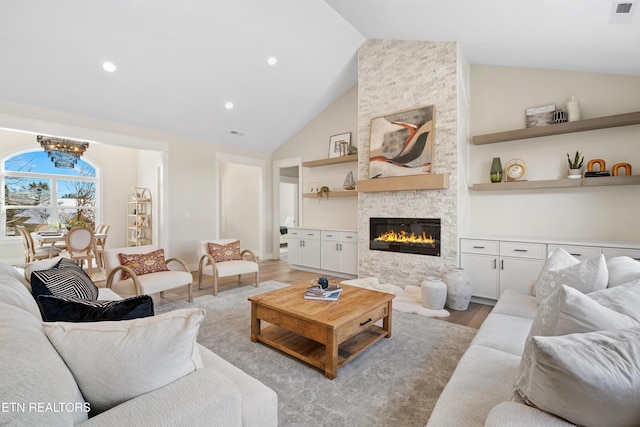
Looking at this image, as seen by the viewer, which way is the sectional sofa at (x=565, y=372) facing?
to the viewer's left

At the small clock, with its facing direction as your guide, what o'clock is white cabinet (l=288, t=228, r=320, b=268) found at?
The white cabinet is roughly at 3 o'clock from the small clock.

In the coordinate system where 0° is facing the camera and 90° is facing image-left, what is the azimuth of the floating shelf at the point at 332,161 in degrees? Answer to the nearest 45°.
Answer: approximately 45°

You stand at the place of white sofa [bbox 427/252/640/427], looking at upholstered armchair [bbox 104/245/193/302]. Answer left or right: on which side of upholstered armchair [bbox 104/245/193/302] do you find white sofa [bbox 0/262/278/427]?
left

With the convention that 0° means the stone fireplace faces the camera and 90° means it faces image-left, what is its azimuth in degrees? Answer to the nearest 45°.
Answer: approximately 45°

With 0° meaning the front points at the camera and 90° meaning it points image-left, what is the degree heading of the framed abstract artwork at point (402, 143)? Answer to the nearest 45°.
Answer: approximately 45°

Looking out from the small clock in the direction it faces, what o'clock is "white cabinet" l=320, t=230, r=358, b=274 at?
The white cabinet is roughly at 3 o'clock from the small clock.

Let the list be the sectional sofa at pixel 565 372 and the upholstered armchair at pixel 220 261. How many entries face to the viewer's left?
1

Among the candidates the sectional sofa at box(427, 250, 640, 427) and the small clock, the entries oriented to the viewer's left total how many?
1

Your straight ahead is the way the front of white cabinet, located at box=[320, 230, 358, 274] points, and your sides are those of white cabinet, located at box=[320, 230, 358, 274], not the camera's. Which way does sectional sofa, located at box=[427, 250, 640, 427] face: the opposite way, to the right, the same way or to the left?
to the right

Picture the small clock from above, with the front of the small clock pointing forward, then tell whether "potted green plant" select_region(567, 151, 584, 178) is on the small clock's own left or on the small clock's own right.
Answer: on the small clock's own left

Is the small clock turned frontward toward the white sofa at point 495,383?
yes

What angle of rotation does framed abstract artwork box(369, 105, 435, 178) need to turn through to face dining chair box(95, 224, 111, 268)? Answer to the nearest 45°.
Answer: approximately 45° to its right

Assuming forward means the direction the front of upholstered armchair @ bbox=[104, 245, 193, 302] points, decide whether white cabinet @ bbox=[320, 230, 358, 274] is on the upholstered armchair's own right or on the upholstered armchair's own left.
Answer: on the upholstered armchair's own left

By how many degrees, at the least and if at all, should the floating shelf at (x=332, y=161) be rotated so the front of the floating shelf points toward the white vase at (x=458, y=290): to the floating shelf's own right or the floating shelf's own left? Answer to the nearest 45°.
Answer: approximately 90° to the floating shelf's own left
